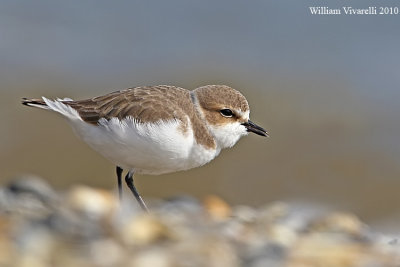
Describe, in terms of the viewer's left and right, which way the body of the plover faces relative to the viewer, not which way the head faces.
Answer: facing to the right of the viewer
